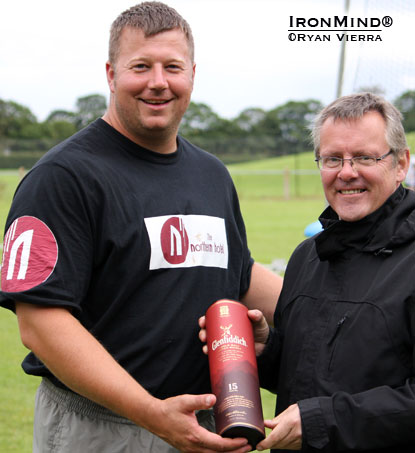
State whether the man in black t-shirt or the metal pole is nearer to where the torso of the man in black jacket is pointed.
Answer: the man in black t-shirt

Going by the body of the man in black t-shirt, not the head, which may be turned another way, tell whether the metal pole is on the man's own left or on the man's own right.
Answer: on the man's own left

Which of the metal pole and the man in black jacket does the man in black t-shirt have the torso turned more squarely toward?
the man in black jacket

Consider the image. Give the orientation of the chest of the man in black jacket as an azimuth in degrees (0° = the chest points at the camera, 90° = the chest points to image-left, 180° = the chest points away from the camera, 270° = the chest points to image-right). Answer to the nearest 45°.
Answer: approximately 45°

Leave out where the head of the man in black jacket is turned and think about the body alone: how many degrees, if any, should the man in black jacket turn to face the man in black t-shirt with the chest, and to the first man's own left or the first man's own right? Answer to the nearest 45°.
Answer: approximately 45° to the first man's own right

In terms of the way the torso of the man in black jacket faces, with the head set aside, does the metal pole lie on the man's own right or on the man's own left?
on the man's own right

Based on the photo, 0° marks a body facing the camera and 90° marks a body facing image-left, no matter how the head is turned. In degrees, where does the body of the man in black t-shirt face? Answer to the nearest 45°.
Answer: approximately 315°
